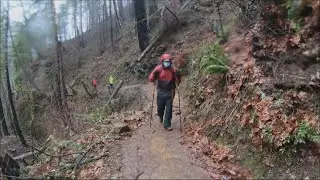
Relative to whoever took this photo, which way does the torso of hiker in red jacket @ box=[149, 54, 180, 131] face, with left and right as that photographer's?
facing the viewer

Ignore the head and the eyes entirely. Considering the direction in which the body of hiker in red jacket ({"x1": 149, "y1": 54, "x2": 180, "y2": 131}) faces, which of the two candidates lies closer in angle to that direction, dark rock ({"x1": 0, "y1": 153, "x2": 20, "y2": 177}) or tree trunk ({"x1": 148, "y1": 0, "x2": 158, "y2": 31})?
the dark rock

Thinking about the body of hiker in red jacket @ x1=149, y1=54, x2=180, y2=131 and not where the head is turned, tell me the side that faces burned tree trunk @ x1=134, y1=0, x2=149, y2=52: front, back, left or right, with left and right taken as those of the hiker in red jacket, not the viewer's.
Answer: back

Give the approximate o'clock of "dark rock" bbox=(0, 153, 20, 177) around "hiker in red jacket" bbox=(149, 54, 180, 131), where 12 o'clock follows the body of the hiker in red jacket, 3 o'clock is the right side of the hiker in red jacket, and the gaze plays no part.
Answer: The dark rock is roughly at 2 o'clock from the hiker in red jacket.

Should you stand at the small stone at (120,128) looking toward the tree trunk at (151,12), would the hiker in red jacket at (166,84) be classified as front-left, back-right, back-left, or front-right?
front-right

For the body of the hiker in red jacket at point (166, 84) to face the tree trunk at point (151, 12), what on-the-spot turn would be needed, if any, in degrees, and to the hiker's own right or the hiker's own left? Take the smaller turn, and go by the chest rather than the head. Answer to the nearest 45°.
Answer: approximately 180°

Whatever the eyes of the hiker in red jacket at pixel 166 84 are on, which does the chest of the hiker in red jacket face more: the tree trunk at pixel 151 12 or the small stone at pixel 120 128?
the small stone

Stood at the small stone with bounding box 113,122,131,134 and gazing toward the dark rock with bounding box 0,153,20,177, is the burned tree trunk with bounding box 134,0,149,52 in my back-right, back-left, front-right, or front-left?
back-right
